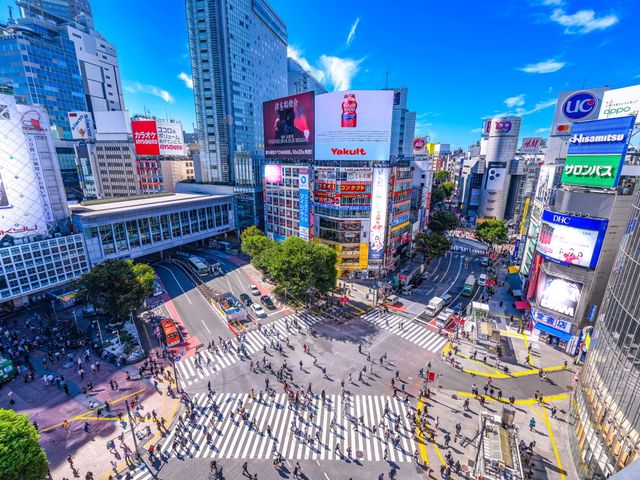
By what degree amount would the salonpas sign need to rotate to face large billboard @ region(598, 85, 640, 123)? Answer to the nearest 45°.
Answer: approximately 135° to its right

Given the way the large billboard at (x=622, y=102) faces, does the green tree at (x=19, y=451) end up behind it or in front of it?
in front

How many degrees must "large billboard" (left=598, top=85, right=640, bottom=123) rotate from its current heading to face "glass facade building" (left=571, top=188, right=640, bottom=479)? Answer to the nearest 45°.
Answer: approximately 45° to its left

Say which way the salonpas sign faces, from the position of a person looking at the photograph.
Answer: facing the viewer and to the left of the viewer

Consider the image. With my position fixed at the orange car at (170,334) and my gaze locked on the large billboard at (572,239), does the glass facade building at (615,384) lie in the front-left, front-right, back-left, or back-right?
front-right

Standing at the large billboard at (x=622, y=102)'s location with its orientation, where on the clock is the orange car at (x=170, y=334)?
The orange car is roughly at 12 o'clock from the large billboard.

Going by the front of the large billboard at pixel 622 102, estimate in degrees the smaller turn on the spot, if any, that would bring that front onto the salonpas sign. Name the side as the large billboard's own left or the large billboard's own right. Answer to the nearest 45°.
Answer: approximately 45° to the large billboard's own left

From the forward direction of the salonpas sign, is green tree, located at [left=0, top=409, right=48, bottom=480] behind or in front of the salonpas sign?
in front

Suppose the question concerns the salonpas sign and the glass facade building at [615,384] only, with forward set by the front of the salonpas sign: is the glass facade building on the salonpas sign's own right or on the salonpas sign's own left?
on the salonpas sign's own left

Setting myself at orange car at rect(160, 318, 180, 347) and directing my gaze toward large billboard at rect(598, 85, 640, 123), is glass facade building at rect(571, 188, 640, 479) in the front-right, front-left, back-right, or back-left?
front-right

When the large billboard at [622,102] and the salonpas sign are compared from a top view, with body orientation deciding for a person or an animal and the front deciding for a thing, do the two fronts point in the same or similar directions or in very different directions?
same or similar directions

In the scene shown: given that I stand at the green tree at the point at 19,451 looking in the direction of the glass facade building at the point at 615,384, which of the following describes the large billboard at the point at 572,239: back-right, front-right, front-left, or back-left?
front-left

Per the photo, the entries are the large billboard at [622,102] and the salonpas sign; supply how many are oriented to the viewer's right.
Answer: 0

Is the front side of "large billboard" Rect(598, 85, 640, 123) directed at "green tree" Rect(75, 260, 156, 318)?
yes
